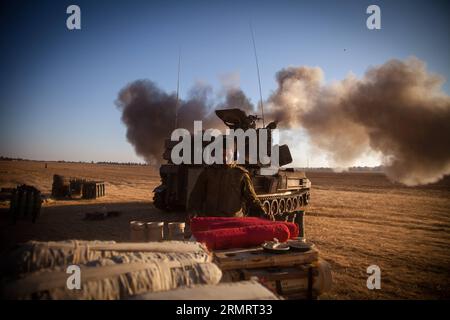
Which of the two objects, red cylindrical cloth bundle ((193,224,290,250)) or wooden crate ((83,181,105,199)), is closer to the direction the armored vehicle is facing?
the wooden crate

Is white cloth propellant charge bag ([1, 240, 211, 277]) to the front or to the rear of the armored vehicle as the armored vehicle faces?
to the rear

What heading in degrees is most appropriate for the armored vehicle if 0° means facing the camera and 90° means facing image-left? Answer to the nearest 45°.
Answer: approximately 225°

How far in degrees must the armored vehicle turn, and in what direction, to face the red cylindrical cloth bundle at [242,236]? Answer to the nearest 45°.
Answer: approximately 135° to its right

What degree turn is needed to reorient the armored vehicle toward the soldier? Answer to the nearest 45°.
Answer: approximately 135° to its right

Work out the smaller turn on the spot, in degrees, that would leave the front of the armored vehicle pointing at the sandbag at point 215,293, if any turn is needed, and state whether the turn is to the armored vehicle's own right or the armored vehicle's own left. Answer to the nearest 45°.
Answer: approximately 135° to the armored vehicle's own right
